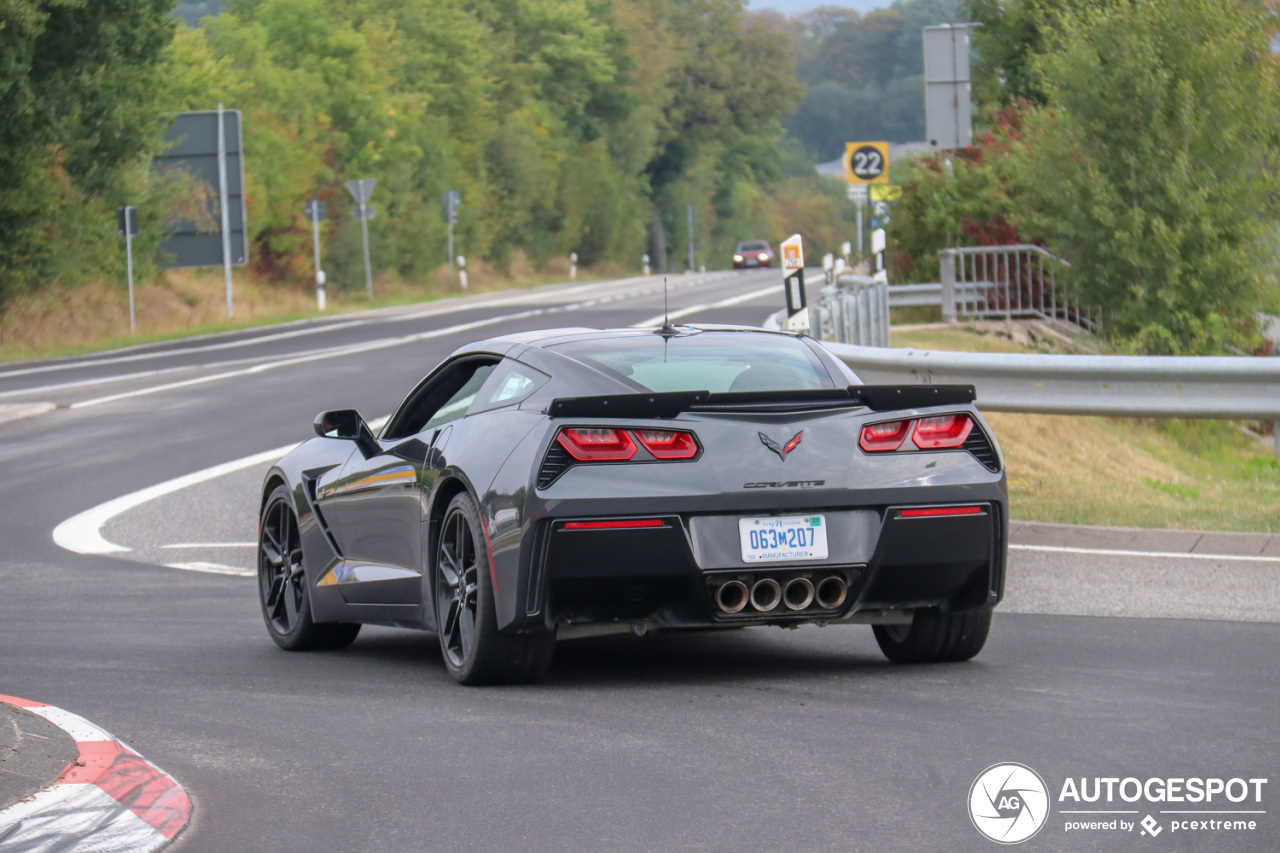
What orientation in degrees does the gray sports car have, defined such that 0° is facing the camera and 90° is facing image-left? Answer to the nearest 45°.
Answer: approximately 135°

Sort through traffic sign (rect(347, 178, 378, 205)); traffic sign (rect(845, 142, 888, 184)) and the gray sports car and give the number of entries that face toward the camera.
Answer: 1

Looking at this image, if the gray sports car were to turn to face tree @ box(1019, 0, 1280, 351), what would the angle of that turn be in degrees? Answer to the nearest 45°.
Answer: approximately 45° to its right

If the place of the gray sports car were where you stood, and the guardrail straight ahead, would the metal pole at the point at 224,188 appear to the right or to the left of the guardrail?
left

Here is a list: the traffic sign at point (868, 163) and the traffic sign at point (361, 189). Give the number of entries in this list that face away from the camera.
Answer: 1

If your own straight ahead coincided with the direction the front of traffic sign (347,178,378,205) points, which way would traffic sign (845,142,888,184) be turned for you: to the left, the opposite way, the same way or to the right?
the opposite way

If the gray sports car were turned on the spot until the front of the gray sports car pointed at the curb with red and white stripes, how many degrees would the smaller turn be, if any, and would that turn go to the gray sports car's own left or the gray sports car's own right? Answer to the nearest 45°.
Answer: approximately 90° to the gray sports car's own left

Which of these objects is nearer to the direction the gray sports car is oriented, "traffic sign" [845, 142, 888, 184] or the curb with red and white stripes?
the traffic sign
